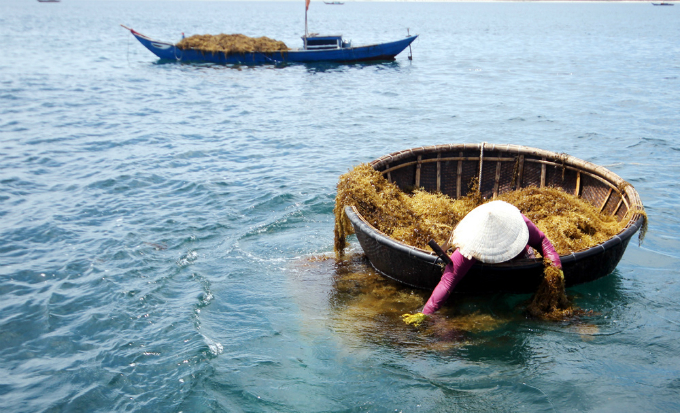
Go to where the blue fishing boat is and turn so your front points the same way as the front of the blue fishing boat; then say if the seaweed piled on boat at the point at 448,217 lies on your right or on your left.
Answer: on your left

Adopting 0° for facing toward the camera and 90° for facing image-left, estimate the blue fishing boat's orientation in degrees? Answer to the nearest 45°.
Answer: approximately 90°

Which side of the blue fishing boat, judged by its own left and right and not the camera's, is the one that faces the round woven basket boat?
left
